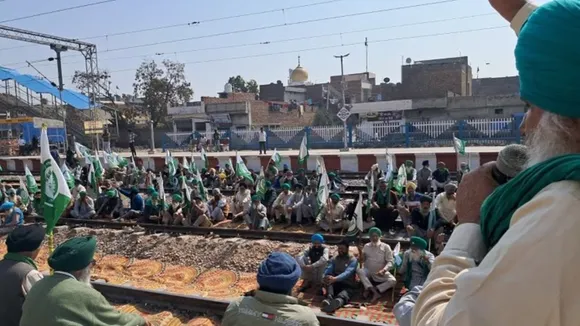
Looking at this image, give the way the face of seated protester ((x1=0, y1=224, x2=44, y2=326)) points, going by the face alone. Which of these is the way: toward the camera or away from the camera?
away from the camera

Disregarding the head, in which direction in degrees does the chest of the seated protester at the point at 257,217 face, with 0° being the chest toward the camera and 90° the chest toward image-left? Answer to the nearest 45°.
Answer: approximately 0°

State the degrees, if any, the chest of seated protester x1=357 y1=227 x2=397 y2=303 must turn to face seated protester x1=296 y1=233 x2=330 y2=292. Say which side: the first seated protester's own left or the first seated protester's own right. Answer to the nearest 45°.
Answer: approximately 90° to the first seated protester's own right

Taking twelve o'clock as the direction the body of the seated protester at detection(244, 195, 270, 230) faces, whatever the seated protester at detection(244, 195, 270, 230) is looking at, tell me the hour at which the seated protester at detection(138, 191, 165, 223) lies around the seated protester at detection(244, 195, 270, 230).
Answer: the seated protester at detection(138, 191, 165, 223) is roughly at 4 o'clock from the seated protester at detection(244, 195, 270, 230).

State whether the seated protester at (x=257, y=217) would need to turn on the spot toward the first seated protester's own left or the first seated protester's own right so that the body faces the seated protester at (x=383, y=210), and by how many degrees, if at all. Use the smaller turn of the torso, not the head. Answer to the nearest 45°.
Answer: approximately 90° to the first seated protester's own left

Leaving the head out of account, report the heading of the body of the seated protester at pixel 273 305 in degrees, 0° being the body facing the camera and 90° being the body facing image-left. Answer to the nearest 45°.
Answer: approximately 180°

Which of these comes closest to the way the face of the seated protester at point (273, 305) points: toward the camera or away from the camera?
away from the camera

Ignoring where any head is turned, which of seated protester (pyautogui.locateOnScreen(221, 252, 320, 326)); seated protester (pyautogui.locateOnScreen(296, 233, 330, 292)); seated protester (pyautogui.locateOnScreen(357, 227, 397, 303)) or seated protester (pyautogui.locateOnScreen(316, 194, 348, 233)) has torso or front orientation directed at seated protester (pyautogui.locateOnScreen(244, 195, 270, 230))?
seated protester (pyautogui.locateOnScreen(221, 252, 320, 326))

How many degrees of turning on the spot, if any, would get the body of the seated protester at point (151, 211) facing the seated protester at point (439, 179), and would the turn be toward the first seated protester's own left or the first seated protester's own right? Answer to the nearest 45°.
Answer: approximately 45° to the first seated protester's own left

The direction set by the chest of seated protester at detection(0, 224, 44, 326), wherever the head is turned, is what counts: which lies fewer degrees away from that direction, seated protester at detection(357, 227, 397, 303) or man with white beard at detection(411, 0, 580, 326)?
the seated protester
